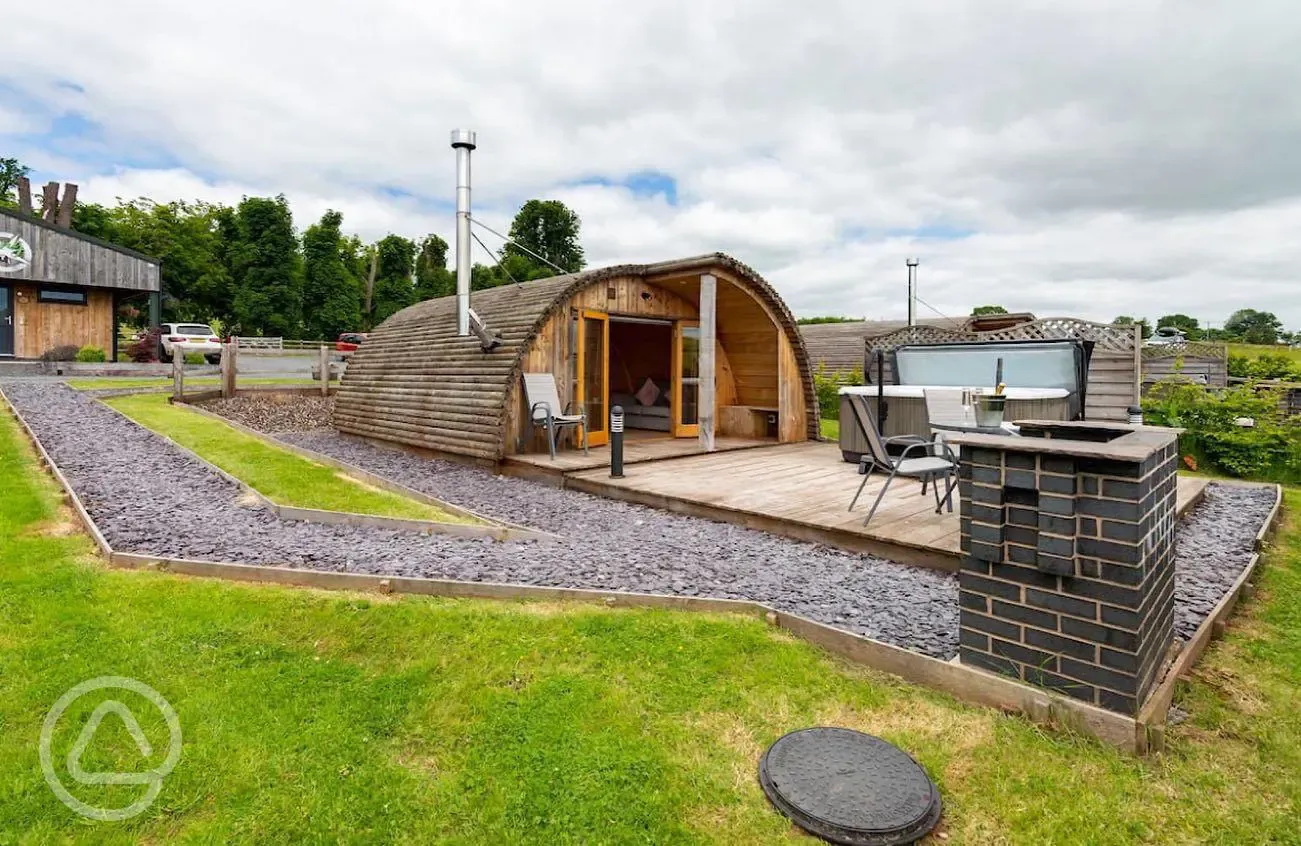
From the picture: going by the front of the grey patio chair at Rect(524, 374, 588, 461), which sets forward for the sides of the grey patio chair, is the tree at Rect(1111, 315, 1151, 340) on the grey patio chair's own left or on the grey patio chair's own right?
on the grey patio chair's own left

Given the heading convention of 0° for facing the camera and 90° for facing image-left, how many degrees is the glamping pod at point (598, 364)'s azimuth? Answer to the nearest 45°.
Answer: approximately 315°

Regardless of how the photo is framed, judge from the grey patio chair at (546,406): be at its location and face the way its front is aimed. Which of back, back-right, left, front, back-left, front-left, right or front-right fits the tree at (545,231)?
back-left

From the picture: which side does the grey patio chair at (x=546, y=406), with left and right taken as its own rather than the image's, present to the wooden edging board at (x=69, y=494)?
right

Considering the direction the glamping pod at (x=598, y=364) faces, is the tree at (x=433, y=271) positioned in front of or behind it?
behind

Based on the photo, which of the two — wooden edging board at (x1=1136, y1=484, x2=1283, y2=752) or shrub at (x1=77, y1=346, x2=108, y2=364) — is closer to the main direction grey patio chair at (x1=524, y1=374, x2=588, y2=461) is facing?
the wooden edging board

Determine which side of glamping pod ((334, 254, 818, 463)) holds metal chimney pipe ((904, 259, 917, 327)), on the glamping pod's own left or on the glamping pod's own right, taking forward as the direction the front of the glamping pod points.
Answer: on the glamping pod's own left

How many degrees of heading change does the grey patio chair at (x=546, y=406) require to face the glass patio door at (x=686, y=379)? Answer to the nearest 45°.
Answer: approximately 90° to its left

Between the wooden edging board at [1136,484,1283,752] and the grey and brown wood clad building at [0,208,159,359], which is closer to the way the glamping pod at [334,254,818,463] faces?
the wooden edging board

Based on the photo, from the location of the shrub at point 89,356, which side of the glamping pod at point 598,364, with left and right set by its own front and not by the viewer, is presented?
back
